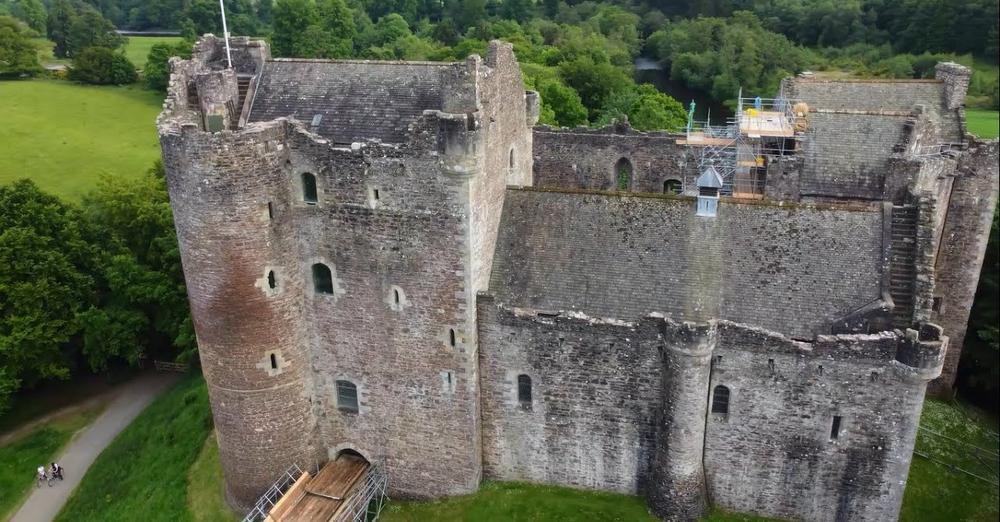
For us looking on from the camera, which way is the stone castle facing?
facing the viewer

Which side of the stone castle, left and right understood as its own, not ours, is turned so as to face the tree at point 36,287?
right
